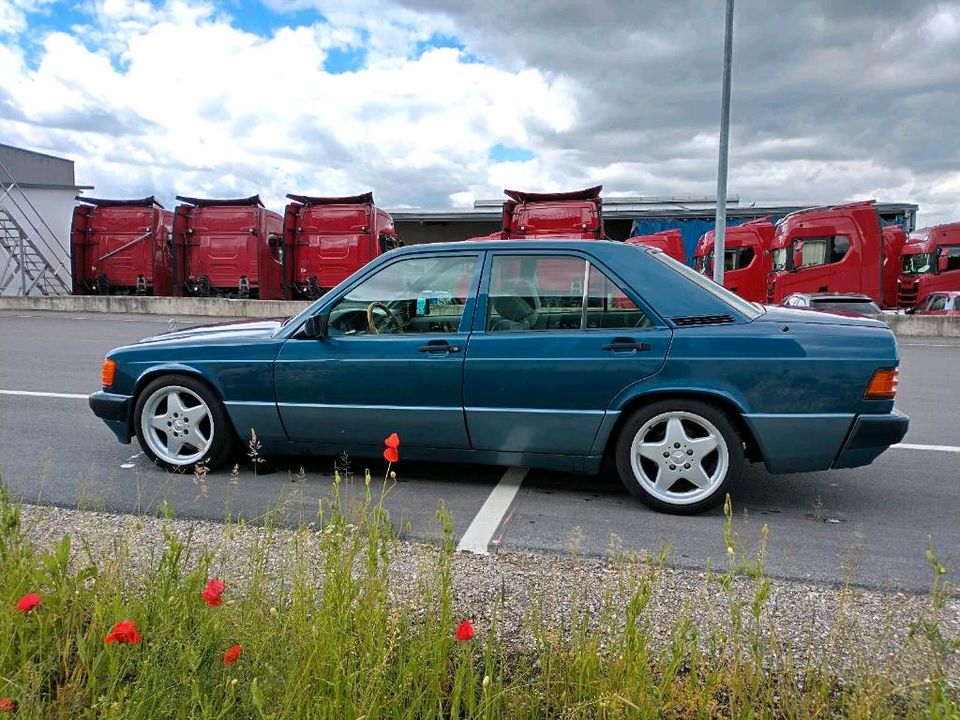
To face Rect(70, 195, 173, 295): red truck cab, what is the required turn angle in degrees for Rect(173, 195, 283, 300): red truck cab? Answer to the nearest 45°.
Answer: approximately 45° to its left

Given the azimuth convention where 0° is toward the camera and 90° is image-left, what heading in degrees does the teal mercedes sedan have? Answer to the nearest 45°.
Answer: approximately 90°

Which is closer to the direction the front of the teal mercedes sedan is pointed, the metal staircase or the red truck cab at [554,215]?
the metal staircase

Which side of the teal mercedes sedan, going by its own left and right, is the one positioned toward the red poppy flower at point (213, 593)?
left

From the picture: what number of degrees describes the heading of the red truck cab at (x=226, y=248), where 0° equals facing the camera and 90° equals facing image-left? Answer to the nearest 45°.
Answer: approximately 180°

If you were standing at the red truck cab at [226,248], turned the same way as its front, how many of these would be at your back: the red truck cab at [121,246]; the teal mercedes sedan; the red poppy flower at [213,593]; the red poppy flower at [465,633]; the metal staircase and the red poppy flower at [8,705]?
4

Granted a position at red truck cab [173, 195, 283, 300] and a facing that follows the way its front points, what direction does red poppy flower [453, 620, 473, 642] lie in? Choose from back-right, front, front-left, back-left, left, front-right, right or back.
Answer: back

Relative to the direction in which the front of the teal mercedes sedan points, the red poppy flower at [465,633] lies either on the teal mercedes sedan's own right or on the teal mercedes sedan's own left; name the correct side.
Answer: on the teal mercedes sedan's own left
